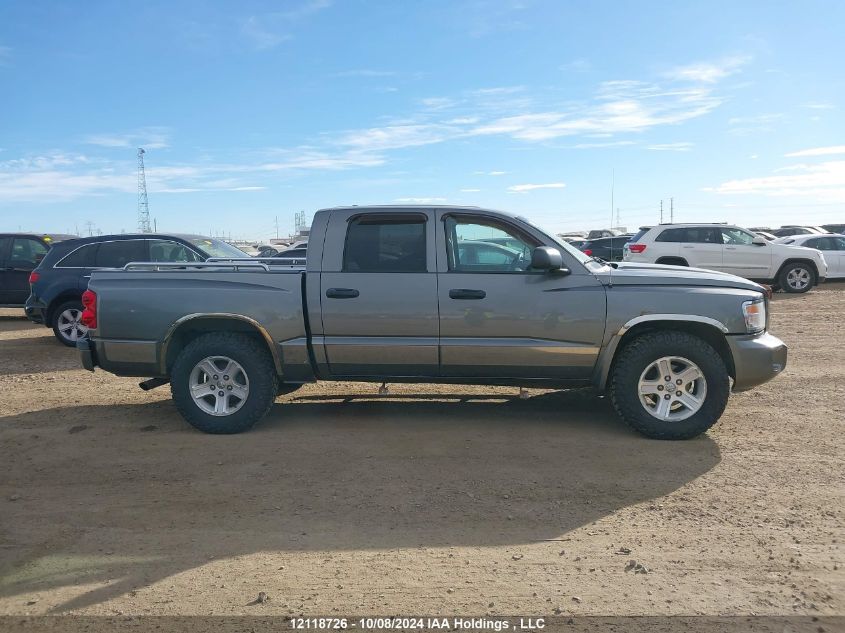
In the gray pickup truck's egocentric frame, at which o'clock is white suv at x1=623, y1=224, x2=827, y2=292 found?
The white suv is roughly at 10 o'clock from the gray pickup truck.

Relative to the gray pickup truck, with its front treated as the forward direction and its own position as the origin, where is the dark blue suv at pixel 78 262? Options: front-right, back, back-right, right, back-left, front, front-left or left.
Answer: back-left

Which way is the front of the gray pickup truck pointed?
to the viewer's right

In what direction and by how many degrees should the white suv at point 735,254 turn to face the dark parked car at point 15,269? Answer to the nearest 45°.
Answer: approximately 135° to its right

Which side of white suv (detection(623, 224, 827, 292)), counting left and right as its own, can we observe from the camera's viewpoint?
right

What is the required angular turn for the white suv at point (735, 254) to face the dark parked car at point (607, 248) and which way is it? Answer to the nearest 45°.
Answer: approximately 135° to its left

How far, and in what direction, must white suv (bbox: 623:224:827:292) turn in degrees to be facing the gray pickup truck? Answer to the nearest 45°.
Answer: approximately 90° to its right

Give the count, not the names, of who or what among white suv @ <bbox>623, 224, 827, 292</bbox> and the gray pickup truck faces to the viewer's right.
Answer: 2
